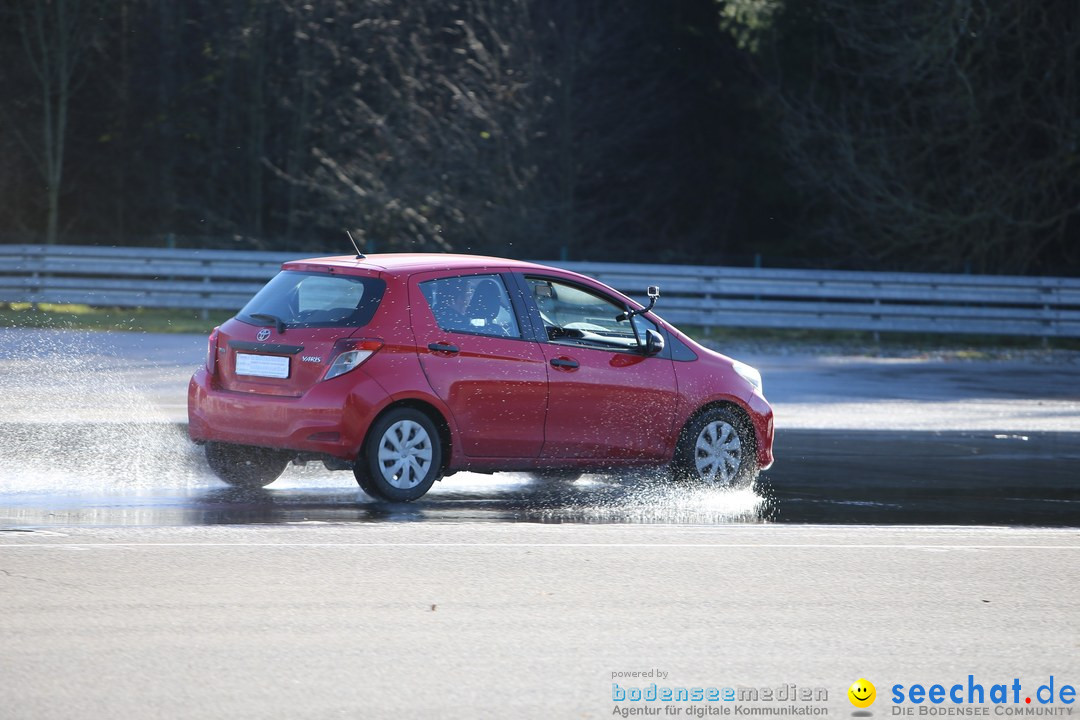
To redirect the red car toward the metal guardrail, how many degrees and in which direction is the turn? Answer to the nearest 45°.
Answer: approximately 45° to its left

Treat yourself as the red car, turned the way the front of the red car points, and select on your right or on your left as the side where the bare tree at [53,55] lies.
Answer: on your left

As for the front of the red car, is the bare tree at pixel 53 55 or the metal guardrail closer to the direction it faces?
the metal guardrail

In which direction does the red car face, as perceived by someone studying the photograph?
facing away from the viewer and to the right of the viewer
